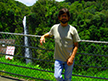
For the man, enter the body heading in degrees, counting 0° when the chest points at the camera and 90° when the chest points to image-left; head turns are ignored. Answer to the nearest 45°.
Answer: approximately 0°

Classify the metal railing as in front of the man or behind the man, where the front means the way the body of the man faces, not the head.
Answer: behind
